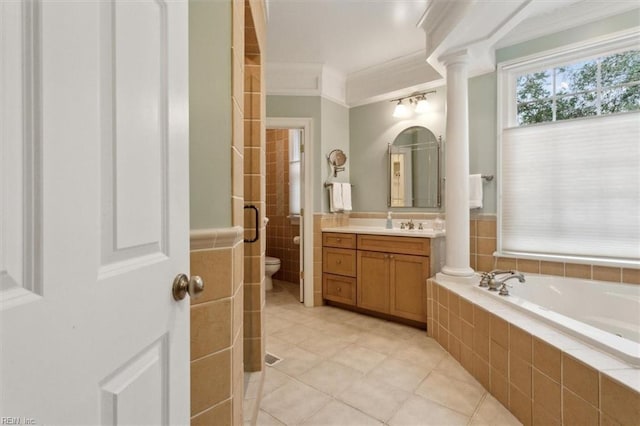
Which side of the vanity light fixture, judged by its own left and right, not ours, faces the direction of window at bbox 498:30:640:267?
left

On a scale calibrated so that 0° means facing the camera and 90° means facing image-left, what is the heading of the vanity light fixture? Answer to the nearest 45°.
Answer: approximately 45°

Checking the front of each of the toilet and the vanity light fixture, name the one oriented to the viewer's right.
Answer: the toilet

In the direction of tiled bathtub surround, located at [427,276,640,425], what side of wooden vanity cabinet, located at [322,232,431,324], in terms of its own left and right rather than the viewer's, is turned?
left

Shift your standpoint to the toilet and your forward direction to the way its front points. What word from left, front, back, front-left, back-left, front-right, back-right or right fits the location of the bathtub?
front-right

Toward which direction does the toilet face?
to the viewer's right

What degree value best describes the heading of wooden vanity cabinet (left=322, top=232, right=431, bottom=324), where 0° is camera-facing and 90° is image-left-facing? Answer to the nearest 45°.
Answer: approximately 45°
